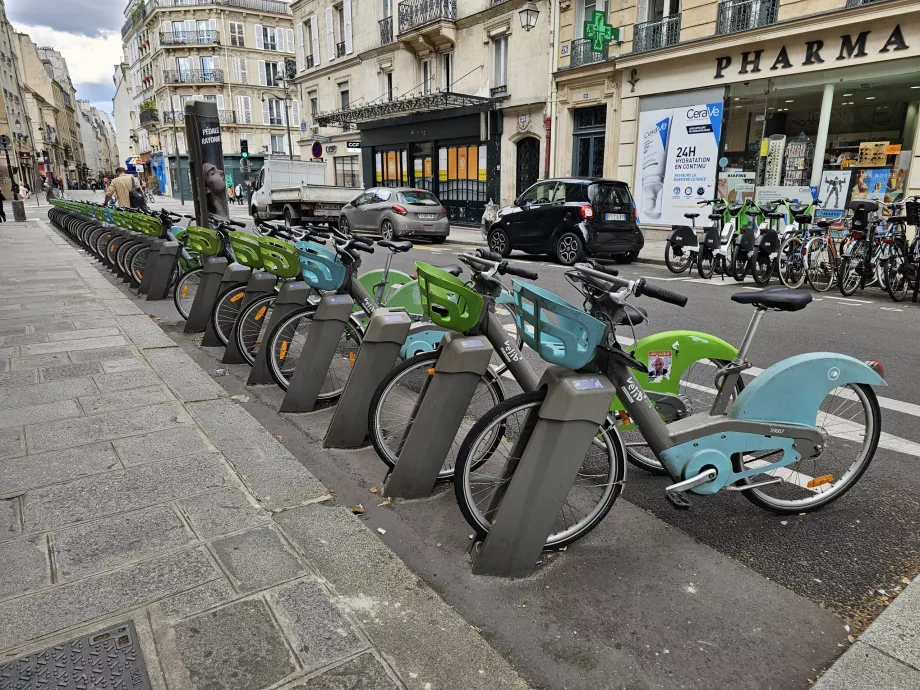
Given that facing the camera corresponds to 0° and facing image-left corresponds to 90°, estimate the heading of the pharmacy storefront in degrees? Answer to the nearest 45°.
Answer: approximately 45°

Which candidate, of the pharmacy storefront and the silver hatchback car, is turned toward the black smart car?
the pharmacy storefront

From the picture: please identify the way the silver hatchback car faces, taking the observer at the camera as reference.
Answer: facing away from the viewer and to the left of the viewer

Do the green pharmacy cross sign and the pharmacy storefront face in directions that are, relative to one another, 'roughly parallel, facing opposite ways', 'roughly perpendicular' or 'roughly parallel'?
roughly perpendicular

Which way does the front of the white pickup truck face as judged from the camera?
facing away from the viewer and to the left of the viewer

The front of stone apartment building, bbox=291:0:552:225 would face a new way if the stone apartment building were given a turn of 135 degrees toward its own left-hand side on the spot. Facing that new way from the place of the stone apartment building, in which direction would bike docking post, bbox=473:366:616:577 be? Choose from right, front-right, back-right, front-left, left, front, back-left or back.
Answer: right

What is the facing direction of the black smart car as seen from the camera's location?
facing away from the viewer and to the left of the viewer

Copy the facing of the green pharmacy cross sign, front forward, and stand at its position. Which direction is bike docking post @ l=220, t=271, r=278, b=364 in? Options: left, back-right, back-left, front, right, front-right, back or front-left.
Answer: front-right

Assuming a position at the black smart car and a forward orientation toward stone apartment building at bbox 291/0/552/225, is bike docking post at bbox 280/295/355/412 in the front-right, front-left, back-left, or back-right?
back-left

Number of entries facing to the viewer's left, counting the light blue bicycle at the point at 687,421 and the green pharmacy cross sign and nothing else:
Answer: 1

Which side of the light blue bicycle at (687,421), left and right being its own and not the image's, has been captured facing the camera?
left

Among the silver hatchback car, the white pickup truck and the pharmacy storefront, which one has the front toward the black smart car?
the pharmacy storefront

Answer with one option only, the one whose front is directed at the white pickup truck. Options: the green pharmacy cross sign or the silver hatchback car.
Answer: the silver hatchback car

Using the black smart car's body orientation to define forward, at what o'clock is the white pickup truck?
The white pickup truck is roughly at 12 o'clock from the black smart car.

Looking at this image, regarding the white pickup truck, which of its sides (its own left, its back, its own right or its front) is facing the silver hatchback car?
back

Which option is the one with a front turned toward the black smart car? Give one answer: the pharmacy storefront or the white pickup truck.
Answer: the pharmacy storefront
